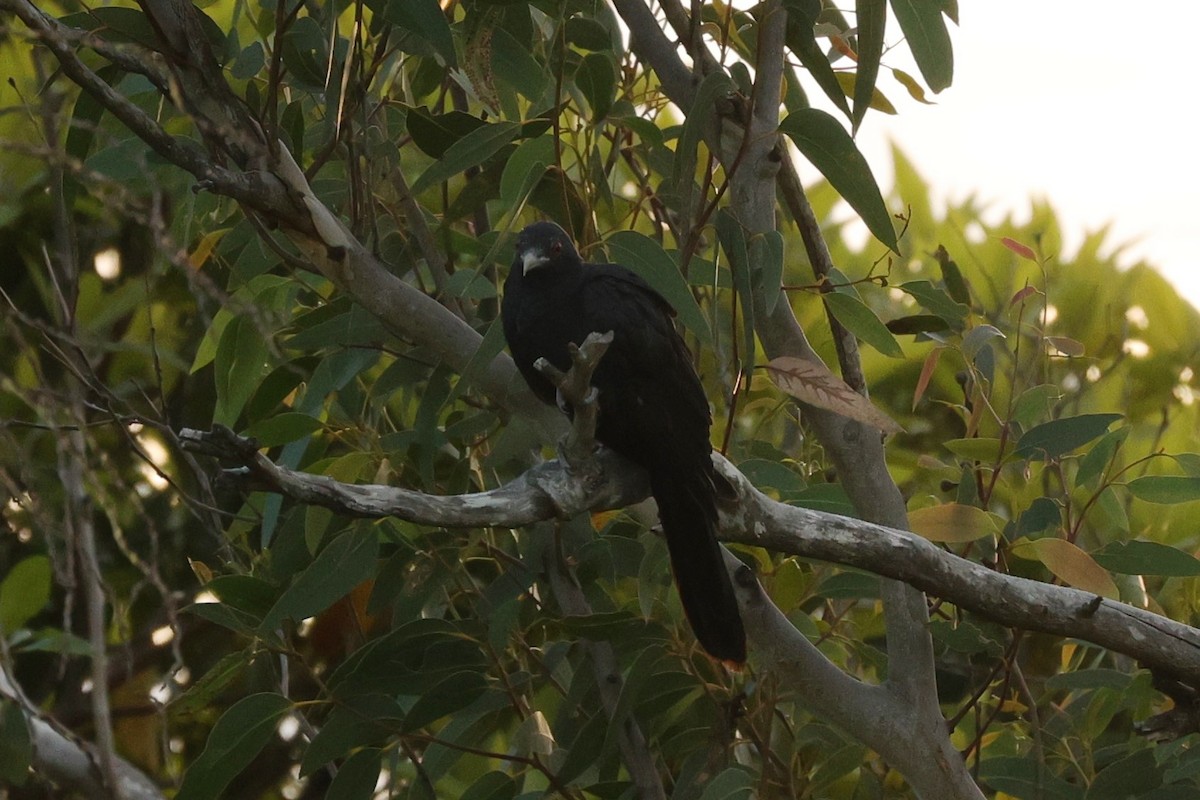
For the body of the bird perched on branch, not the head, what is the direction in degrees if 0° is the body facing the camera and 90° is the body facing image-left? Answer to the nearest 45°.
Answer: approximately 45°
